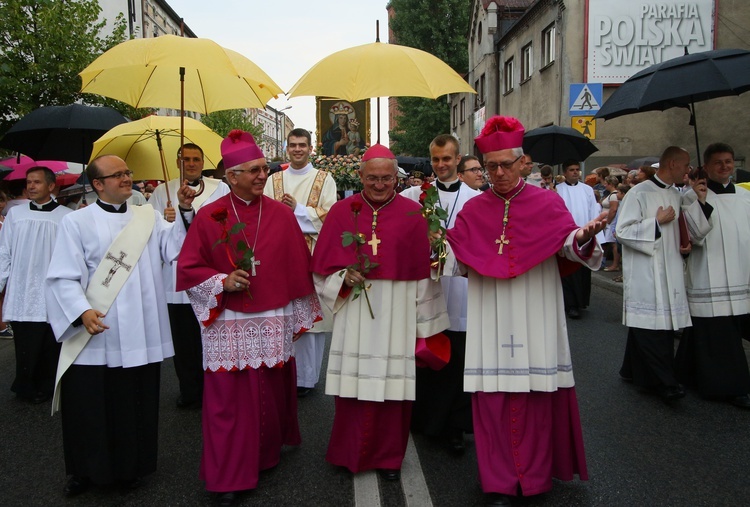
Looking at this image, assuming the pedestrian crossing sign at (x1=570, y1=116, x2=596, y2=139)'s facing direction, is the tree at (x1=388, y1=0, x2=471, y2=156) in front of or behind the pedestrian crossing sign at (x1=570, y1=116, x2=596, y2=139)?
behind

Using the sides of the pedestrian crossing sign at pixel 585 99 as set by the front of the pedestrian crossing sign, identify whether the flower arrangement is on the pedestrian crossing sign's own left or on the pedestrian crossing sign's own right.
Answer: on the pedestrian crossing sign's own right

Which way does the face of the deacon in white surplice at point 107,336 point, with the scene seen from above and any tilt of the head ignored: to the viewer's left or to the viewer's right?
to the viewer's right

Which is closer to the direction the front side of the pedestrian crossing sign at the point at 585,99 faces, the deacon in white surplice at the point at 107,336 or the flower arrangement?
the deacon in white surplice

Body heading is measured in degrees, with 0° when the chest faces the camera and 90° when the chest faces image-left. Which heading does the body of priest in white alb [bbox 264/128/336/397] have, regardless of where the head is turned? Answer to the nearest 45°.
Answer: approximately 0°

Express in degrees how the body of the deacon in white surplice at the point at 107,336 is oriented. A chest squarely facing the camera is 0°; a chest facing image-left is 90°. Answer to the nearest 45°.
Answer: approximately 315°
